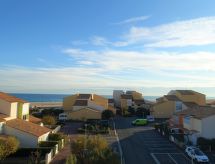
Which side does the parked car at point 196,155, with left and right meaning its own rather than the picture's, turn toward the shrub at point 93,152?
right

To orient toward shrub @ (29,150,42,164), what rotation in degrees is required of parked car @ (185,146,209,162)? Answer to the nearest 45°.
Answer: approximately 90° to its right

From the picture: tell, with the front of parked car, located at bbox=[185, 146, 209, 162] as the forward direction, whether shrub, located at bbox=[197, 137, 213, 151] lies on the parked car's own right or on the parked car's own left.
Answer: on the parked car's own left

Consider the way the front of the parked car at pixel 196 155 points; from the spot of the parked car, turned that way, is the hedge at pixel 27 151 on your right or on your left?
on your right

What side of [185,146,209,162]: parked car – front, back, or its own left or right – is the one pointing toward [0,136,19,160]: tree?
right
